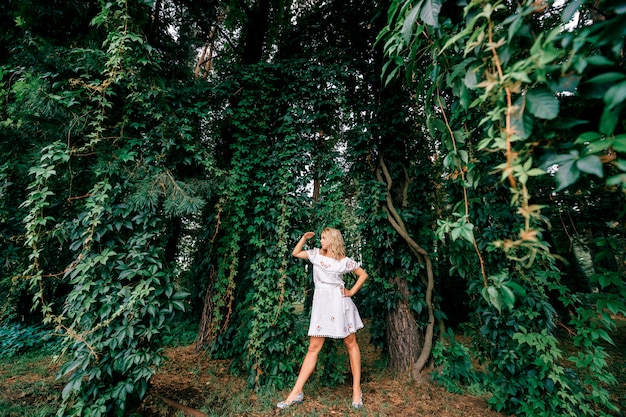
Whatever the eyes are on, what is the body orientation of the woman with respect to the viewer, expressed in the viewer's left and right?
facing the viewer and to the left of the viewer
